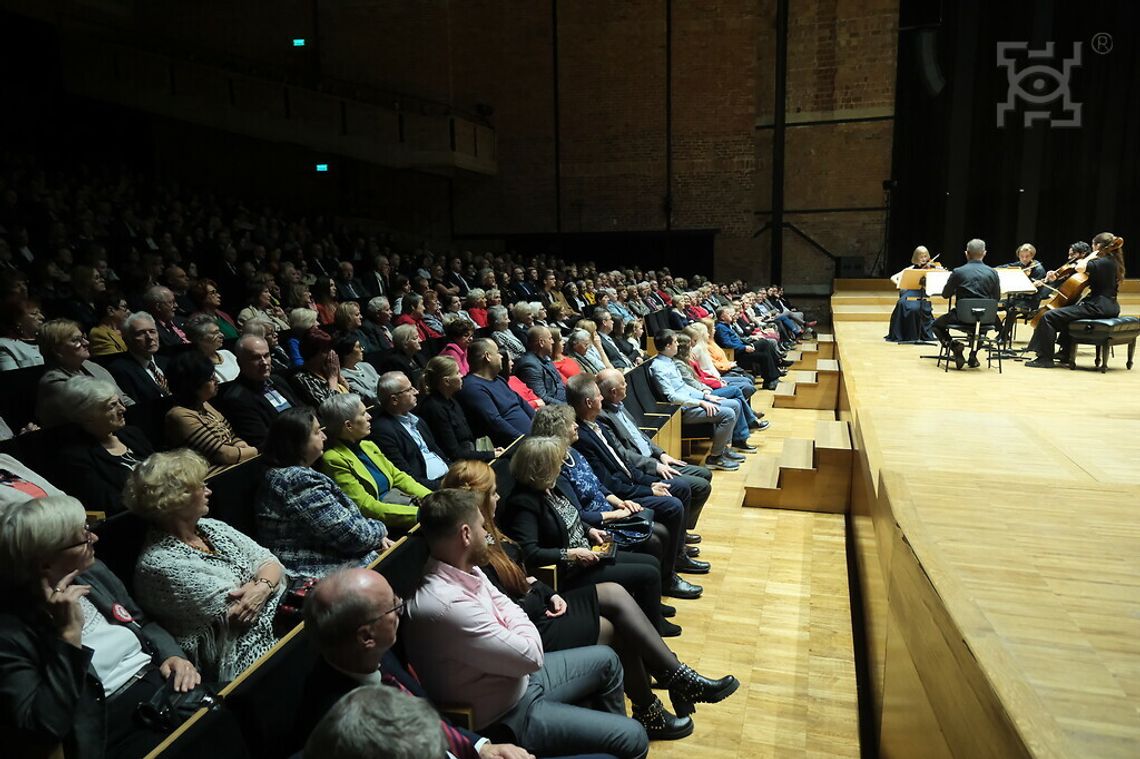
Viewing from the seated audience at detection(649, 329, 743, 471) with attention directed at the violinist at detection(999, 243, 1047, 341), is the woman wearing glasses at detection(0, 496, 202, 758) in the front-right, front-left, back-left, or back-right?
back-right

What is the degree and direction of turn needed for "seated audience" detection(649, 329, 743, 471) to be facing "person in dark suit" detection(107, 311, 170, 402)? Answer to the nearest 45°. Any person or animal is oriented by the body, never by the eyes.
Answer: approximately 135° to their right

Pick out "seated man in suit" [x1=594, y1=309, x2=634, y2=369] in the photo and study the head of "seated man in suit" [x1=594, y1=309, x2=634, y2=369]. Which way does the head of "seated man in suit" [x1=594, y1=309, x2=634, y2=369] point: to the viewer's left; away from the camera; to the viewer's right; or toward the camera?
to the viewer's right

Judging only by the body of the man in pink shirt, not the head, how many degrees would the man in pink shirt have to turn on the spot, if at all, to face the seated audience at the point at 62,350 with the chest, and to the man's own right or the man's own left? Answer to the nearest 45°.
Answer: approximately 135° to the man's own left

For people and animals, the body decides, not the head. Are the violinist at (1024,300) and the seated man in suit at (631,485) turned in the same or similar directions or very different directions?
very different directions

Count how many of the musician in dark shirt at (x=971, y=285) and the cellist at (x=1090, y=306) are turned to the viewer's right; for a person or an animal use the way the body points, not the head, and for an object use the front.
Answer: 0

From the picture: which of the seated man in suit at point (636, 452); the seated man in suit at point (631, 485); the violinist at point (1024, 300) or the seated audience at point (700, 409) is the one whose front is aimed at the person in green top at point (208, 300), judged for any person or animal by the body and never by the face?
the violinist

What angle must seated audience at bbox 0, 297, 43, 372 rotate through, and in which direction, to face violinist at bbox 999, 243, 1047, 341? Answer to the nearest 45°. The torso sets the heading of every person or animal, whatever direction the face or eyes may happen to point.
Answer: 0° — they already face them

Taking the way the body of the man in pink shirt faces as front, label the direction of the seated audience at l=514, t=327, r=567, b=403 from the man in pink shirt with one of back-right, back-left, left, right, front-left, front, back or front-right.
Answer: left

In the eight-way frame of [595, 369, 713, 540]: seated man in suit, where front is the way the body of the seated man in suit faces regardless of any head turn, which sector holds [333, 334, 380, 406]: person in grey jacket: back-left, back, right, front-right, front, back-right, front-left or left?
back

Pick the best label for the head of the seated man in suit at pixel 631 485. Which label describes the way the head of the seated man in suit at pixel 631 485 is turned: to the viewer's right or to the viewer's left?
to the viewer's right

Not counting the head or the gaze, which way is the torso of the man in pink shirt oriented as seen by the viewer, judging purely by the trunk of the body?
to the viewer's right

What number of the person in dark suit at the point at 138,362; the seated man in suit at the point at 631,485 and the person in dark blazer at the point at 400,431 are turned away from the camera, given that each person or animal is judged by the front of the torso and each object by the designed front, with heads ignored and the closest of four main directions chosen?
0
